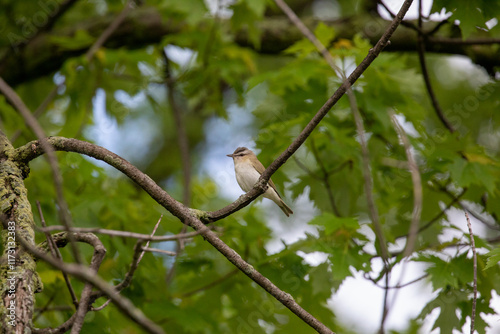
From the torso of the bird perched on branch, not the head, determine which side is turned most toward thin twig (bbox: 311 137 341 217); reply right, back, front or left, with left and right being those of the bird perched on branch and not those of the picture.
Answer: back

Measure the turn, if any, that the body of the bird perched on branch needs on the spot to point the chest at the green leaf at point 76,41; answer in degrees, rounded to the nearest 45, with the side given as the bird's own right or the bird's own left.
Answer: approximately 45° to the bird's own right

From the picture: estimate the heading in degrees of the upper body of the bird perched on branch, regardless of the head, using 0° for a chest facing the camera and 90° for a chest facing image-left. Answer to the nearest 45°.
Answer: approximately 45°
